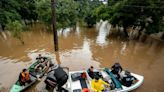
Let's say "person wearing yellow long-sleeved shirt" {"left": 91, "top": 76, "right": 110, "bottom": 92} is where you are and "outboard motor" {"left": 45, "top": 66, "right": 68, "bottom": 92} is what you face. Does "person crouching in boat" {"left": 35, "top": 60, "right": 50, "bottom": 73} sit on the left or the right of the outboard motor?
right

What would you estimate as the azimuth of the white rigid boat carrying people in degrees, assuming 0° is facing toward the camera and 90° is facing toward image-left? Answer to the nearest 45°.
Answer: approximately 270°

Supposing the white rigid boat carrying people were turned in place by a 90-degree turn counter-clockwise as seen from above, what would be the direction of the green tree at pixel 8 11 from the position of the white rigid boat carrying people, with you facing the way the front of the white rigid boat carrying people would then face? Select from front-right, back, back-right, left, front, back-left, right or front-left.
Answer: front-left

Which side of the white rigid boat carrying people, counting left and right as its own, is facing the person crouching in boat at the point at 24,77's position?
back

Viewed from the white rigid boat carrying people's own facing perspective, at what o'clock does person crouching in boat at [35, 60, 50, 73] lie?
The person crouching in boat is roughly at 7 o'clock from the white rigid boat carrying people.

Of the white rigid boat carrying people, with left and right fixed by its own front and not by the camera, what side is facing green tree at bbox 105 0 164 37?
left

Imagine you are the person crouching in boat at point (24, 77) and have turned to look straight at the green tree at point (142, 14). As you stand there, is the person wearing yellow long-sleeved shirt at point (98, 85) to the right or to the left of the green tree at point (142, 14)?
right
